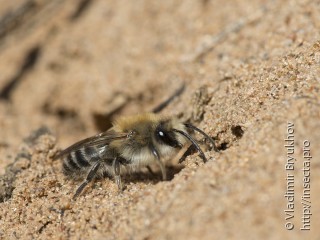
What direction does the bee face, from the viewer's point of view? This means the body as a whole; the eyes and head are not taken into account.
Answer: to the viewer's right
